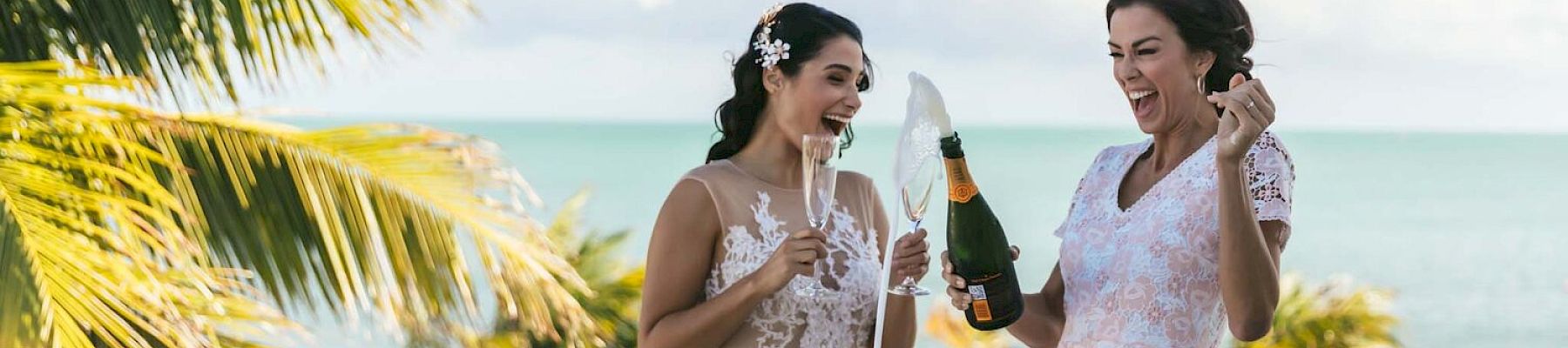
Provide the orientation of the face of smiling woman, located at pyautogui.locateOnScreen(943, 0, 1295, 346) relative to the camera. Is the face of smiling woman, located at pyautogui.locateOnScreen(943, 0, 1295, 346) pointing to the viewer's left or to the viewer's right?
to the viewer's left

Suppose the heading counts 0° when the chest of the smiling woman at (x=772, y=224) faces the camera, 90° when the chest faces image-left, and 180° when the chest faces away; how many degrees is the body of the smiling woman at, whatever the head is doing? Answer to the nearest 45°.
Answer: approximately 315°

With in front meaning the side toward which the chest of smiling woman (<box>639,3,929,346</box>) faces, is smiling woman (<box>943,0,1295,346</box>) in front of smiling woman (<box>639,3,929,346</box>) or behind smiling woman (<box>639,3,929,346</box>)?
in front

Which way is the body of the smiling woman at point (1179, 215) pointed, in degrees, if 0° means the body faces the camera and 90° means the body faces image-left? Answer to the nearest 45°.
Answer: approximately 45°

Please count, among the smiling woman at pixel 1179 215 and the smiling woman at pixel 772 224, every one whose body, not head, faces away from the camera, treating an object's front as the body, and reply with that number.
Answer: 0
